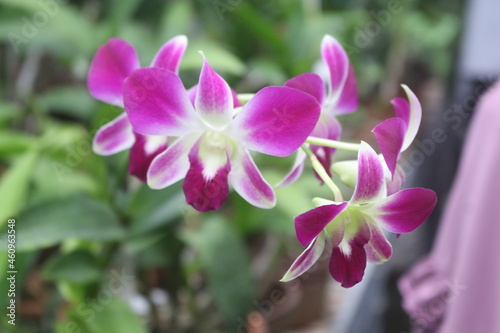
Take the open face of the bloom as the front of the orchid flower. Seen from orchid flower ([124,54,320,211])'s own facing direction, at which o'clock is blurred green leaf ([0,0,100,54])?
The blurred green leaf is roughly at 5 o'clock from the orchid flower.

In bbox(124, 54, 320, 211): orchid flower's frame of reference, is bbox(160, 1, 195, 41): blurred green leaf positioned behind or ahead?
behind

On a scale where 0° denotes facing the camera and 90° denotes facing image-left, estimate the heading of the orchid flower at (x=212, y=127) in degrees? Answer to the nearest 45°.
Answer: approximately 0°
